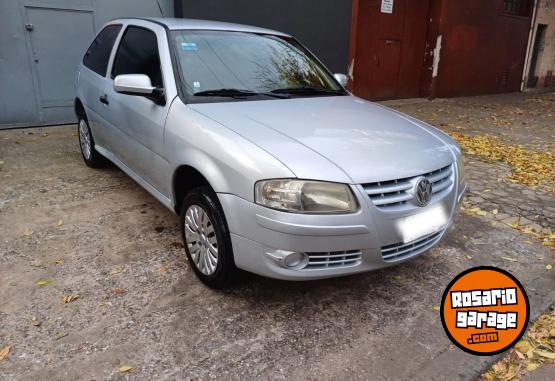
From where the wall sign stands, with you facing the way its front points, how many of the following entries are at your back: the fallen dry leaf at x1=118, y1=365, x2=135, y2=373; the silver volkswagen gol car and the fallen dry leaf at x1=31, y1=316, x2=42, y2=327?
0

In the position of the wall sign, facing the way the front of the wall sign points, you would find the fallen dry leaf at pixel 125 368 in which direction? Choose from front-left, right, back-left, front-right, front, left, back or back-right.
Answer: front

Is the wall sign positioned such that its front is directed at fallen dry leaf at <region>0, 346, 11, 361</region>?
yes

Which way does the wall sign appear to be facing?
toward the camera

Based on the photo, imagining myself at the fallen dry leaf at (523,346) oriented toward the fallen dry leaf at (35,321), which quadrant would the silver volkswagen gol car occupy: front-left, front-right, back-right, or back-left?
front-right

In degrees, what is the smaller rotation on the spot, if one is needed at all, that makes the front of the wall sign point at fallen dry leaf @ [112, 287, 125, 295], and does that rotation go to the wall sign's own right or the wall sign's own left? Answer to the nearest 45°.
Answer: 0° — it already faces it

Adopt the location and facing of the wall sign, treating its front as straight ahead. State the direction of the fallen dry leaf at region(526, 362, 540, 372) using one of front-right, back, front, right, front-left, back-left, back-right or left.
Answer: front

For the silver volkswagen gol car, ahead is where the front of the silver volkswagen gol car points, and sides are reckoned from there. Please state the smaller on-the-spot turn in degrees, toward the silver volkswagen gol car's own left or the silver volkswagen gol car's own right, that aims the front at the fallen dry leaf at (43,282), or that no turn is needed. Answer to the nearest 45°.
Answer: approximately 135° to the silver volkswagen gol car's own right

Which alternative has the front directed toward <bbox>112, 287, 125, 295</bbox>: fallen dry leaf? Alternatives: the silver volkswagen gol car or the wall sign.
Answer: the wall sign

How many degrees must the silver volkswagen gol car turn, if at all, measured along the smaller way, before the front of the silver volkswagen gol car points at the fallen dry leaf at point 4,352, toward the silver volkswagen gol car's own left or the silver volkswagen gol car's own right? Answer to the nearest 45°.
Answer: approximately 90° to the silver volkswagen gol car's own right

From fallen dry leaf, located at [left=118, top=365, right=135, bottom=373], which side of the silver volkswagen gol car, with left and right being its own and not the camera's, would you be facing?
right

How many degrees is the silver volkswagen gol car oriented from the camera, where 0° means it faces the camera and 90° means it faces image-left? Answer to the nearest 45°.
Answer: approximately 315°

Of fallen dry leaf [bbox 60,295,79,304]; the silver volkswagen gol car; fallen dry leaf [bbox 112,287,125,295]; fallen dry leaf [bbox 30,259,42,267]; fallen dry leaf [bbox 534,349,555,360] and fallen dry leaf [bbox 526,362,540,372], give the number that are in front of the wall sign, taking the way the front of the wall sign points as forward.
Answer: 6

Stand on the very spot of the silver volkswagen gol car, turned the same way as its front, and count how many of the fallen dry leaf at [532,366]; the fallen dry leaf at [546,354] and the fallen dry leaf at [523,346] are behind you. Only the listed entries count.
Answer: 0

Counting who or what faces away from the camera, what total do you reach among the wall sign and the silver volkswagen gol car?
0

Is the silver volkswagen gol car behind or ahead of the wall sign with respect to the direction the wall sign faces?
ahead
